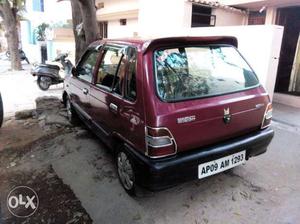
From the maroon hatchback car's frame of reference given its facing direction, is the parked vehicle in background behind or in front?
in front

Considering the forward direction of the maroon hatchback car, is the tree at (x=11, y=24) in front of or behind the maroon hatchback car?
in front

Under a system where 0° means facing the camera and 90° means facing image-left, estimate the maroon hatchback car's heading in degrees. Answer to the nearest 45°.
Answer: approximately 135°

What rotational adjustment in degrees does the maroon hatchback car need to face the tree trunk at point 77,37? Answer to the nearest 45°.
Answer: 0° — it already faces it

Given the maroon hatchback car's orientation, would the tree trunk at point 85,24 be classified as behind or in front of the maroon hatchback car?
in front
